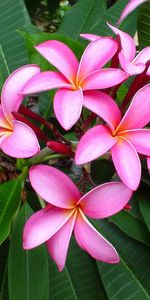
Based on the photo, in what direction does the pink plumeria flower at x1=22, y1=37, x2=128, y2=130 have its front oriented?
toward the camera

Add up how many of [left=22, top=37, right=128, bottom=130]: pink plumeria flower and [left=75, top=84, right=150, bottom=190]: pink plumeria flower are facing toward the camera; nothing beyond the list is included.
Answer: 2

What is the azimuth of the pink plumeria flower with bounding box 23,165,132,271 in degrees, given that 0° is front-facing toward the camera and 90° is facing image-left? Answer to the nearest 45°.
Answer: approximately 0°

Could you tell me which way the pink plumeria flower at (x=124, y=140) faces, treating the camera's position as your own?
facing the viewer

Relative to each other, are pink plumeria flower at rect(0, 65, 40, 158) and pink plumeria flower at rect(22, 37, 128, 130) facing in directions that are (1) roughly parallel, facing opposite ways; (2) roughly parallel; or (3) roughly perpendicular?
roughly parallel
